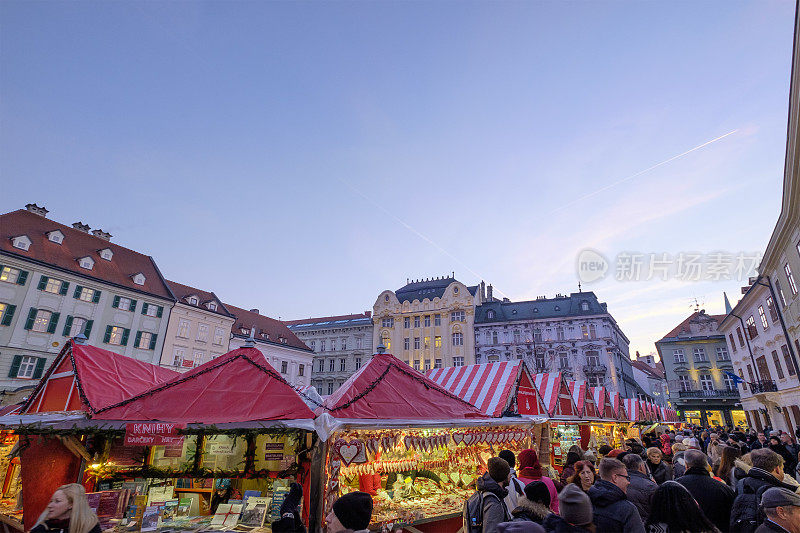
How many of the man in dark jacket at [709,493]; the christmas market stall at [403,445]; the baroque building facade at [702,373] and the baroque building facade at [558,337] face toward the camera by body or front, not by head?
3

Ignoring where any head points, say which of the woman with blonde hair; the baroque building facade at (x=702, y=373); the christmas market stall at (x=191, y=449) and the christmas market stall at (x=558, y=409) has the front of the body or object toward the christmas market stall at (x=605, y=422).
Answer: the baroque building facade

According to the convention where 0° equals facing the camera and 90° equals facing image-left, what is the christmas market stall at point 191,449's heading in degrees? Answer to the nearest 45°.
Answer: approximately 0°

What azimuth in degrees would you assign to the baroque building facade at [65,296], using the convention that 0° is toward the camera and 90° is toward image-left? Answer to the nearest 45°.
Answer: approximately 315°

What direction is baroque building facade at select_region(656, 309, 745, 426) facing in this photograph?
toward the camera

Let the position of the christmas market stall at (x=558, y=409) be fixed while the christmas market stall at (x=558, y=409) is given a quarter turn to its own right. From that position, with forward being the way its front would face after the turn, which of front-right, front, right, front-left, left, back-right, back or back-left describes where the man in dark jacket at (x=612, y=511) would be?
front-left

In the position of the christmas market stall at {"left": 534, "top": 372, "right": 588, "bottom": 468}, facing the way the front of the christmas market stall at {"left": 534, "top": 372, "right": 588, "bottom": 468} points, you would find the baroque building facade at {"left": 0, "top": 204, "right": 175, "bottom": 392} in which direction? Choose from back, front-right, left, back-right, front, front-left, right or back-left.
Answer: back-right

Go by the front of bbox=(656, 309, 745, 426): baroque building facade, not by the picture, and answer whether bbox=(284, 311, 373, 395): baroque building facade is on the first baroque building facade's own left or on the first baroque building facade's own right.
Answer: on the first baroque building facade's own right

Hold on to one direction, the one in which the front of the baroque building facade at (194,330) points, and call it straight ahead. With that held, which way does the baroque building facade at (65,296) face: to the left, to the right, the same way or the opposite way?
the same way

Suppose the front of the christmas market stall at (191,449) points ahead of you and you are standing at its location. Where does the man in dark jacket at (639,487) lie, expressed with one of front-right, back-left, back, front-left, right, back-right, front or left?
front-left

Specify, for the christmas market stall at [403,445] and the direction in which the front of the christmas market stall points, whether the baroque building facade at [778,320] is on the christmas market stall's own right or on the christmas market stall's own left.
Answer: on the christmas market stall's own left

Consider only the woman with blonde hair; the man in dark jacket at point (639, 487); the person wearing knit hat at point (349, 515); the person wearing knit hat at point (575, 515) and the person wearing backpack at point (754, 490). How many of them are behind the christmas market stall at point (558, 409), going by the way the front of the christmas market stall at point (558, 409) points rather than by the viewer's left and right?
0

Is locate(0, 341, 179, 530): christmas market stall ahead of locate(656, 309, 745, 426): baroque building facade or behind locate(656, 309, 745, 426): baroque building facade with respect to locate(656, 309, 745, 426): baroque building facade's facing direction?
ahead

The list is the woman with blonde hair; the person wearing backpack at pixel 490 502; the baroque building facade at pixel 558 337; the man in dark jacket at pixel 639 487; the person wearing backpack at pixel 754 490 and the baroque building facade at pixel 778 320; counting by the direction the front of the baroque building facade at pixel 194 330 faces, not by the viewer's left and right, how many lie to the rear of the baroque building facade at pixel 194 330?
0

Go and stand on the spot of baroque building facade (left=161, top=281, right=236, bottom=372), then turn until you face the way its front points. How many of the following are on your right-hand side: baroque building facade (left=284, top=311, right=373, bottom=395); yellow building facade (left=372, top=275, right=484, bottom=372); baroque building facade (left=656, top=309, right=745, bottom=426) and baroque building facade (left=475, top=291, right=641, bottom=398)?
0

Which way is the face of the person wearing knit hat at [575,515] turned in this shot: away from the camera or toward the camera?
away from the camera

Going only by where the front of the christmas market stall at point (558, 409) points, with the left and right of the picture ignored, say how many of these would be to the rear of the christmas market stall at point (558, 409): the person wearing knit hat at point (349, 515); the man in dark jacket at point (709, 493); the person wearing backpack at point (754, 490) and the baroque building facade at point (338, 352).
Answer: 1

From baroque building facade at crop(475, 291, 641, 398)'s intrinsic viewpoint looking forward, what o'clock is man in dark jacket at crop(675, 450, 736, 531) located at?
The man in dark jacket is roughly at 12 o'clock from the baroque building facade.

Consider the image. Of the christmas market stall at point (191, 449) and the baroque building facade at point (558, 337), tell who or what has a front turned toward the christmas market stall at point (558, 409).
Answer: the baroque building facade

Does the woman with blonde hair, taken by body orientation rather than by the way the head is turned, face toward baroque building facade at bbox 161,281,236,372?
no

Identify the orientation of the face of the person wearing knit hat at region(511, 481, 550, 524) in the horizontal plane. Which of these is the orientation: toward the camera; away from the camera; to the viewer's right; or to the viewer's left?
away from the camera
